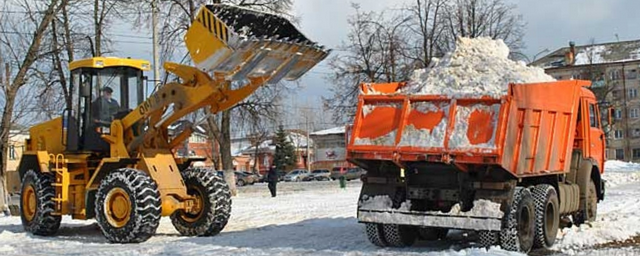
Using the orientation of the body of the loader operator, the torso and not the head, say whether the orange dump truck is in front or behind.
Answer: in front

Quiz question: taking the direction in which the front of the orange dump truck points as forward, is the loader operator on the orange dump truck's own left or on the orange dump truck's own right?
on the orange dump truck's own left

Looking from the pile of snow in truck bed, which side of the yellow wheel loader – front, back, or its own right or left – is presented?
front

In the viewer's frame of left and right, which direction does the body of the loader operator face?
facing the viewer and to the right of the viewer

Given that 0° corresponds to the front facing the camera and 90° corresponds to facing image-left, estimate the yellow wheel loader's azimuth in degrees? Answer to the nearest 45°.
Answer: approximately 315°

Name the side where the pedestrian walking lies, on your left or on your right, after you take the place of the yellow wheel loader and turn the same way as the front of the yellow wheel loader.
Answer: on your left

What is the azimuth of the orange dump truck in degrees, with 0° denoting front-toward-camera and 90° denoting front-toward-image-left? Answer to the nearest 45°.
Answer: approximately 225°

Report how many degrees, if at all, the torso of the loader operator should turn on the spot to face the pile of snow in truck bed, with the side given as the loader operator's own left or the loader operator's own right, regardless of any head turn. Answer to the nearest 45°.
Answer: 0° — they already face it
